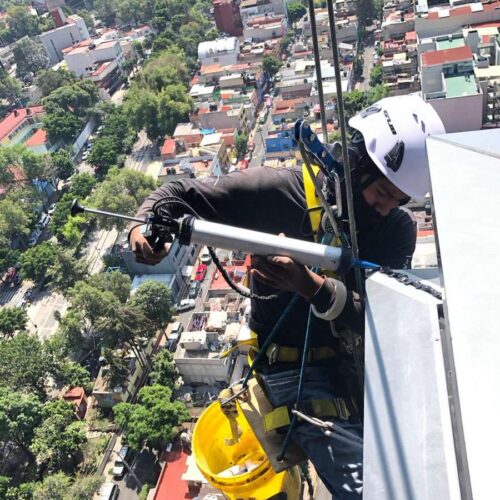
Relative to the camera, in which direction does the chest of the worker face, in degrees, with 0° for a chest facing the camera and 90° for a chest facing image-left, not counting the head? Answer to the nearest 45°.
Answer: approximately 315°

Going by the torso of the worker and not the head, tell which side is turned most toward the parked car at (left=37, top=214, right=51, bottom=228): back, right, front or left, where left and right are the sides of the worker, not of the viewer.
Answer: back

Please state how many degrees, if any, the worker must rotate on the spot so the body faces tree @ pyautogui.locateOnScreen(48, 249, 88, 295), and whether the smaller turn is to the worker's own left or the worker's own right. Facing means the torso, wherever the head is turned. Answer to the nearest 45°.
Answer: approximately 180°

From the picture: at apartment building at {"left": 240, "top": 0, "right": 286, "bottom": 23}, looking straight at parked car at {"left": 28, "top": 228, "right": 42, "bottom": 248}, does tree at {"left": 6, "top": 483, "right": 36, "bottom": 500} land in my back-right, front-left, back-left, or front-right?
front-left

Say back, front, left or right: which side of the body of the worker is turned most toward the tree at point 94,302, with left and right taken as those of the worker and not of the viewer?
back

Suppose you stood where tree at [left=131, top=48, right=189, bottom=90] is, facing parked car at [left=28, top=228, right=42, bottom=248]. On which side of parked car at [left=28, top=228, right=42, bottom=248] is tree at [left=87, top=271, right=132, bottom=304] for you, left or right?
left

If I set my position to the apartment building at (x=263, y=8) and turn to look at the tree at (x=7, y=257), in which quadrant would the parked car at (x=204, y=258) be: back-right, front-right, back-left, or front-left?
front-left

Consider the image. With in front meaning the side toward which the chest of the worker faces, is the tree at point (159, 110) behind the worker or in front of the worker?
behind
